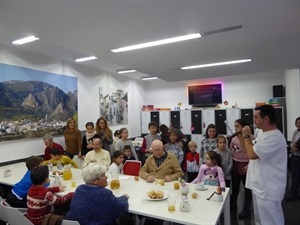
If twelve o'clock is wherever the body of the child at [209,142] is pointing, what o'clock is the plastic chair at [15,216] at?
The plastic chair is roughly at 1 o'clock from the child.

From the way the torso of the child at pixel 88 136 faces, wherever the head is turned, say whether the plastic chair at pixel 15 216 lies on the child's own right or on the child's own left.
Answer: on the child's own right

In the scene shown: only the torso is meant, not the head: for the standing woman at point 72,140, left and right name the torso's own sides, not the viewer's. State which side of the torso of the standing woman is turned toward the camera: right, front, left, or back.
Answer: front

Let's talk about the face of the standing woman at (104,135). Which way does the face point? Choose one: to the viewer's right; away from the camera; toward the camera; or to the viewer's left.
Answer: toward the camera

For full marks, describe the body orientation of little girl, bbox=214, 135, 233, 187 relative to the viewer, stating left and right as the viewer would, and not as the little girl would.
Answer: facing the viewer and to the left of the viewer

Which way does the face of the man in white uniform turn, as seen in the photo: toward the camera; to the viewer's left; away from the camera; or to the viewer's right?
to the viewer's left

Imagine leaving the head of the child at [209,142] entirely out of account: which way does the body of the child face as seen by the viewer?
toward the camera

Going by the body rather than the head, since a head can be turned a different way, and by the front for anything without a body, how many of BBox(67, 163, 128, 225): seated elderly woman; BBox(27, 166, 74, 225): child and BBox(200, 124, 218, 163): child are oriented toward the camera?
1

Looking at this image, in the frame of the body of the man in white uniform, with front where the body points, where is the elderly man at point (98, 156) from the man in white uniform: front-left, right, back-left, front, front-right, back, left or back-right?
front

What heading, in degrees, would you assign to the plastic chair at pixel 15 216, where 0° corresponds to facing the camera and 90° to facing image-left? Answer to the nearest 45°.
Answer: approximately 225°

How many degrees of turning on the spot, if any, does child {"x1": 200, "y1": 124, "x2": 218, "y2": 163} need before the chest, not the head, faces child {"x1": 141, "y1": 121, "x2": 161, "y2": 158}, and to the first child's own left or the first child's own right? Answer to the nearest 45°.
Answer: approximately 90° to the first child's own right

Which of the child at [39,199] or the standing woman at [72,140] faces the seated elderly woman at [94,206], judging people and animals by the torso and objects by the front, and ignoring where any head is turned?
the standing woman

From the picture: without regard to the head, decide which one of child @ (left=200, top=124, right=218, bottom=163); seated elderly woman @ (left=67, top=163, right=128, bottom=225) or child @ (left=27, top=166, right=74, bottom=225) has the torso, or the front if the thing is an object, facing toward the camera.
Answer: child @ (left=200, top=124, right=218, bottom=163)

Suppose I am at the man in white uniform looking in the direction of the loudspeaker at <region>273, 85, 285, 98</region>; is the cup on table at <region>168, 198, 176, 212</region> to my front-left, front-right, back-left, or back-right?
back-left

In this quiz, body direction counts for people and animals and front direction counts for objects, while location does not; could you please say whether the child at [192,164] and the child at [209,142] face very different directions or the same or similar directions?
same or similar directions

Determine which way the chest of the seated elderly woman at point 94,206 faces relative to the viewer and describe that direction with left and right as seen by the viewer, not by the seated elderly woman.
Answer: facing away from the viewer and to the right of the viewer
